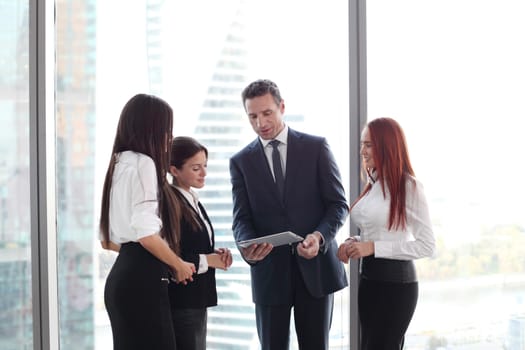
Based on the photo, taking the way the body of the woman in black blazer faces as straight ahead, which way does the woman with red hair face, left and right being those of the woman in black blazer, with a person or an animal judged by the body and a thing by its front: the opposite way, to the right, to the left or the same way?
the opposite way

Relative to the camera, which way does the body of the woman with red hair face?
to the viewer's left

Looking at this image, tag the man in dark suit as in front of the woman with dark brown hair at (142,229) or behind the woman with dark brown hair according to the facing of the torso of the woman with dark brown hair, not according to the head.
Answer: in front

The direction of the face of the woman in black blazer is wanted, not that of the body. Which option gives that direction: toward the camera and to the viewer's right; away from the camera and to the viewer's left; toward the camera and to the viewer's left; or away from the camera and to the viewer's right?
toward the camera and to the viewer's right

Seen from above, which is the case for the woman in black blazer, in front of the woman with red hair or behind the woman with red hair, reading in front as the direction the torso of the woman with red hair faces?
in front

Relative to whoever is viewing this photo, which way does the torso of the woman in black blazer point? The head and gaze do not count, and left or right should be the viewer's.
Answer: facing to the right of the viewer

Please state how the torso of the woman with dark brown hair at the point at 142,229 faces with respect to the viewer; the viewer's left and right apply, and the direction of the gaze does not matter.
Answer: facing away from the viewer and to the right of the viewer

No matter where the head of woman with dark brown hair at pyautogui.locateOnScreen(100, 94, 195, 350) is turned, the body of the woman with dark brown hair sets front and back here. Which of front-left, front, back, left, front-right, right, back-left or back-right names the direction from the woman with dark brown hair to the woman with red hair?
front-right

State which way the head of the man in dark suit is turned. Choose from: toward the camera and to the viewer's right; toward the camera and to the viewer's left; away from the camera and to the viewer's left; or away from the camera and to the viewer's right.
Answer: toward the camera and to the viewer's left

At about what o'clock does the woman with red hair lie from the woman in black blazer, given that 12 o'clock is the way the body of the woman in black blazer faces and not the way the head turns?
The woman with red hair is roughly at 12 o'clock from the woman in black blazer.

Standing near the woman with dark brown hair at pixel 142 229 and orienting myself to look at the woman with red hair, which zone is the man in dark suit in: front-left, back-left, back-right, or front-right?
front-left

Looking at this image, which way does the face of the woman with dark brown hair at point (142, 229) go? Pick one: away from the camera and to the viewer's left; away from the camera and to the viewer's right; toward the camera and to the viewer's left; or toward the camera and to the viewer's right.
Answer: away from the camera and to the viewer's right
